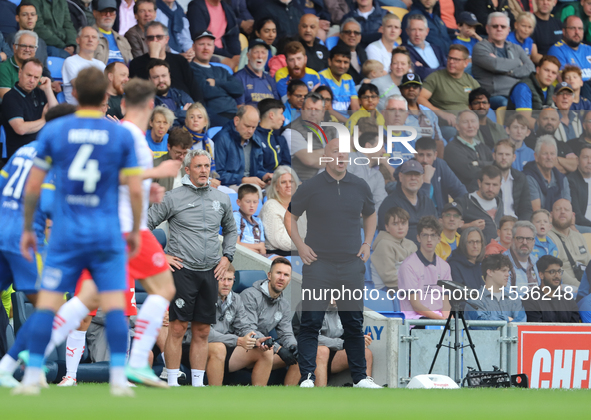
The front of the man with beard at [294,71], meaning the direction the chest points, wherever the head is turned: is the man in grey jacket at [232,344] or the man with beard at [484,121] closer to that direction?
the man in grey jacket

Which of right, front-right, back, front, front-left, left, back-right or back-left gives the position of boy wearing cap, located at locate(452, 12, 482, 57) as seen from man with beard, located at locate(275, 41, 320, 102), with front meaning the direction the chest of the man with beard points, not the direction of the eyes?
back-left

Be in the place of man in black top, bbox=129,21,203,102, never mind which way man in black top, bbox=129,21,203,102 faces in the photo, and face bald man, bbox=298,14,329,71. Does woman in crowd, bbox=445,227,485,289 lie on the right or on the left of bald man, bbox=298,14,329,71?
right

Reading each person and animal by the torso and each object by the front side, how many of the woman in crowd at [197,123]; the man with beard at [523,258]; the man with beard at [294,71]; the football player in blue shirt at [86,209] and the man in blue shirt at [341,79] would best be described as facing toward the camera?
4

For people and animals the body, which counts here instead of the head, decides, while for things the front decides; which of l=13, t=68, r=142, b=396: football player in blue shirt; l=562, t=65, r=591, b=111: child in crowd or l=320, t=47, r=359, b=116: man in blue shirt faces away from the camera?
the football player in blue shirt

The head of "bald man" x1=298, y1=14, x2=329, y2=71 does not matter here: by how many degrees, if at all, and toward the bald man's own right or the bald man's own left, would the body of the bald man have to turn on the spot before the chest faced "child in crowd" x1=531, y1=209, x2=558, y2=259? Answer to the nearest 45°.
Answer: approximately 90° to the bald man's own left

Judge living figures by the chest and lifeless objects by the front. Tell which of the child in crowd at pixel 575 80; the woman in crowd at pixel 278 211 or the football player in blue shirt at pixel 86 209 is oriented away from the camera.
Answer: the football player in blue shirt

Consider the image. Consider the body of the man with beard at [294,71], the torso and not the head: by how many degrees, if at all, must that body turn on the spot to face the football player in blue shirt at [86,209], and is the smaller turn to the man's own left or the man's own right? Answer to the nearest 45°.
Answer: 0° — they already face them
